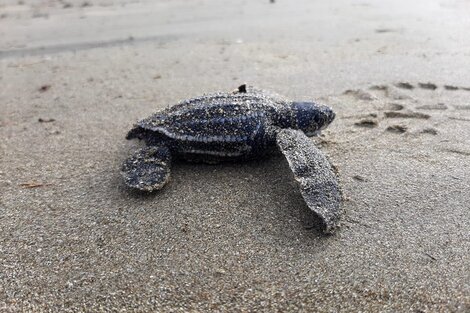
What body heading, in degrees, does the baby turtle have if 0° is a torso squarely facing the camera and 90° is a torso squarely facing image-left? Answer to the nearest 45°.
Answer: approximately 270°
